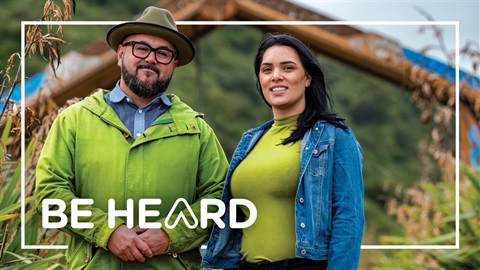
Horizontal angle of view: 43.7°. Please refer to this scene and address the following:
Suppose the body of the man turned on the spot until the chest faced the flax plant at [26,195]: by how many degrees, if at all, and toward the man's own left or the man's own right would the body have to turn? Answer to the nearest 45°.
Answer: approximately 135° to the man's own right

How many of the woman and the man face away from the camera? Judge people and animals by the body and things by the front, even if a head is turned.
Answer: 0

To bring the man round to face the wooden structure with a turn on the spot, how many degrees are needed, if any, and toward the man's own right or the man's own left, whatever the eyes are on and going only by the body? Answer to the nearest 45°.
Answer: approximately 135° to the man's own left

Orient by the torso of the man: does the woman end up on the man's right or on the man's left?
on the man's left

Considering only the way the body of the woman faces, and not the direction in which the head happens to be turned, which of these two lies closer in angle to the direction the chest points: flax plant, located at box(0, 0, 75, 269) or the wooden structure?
the flax plant
